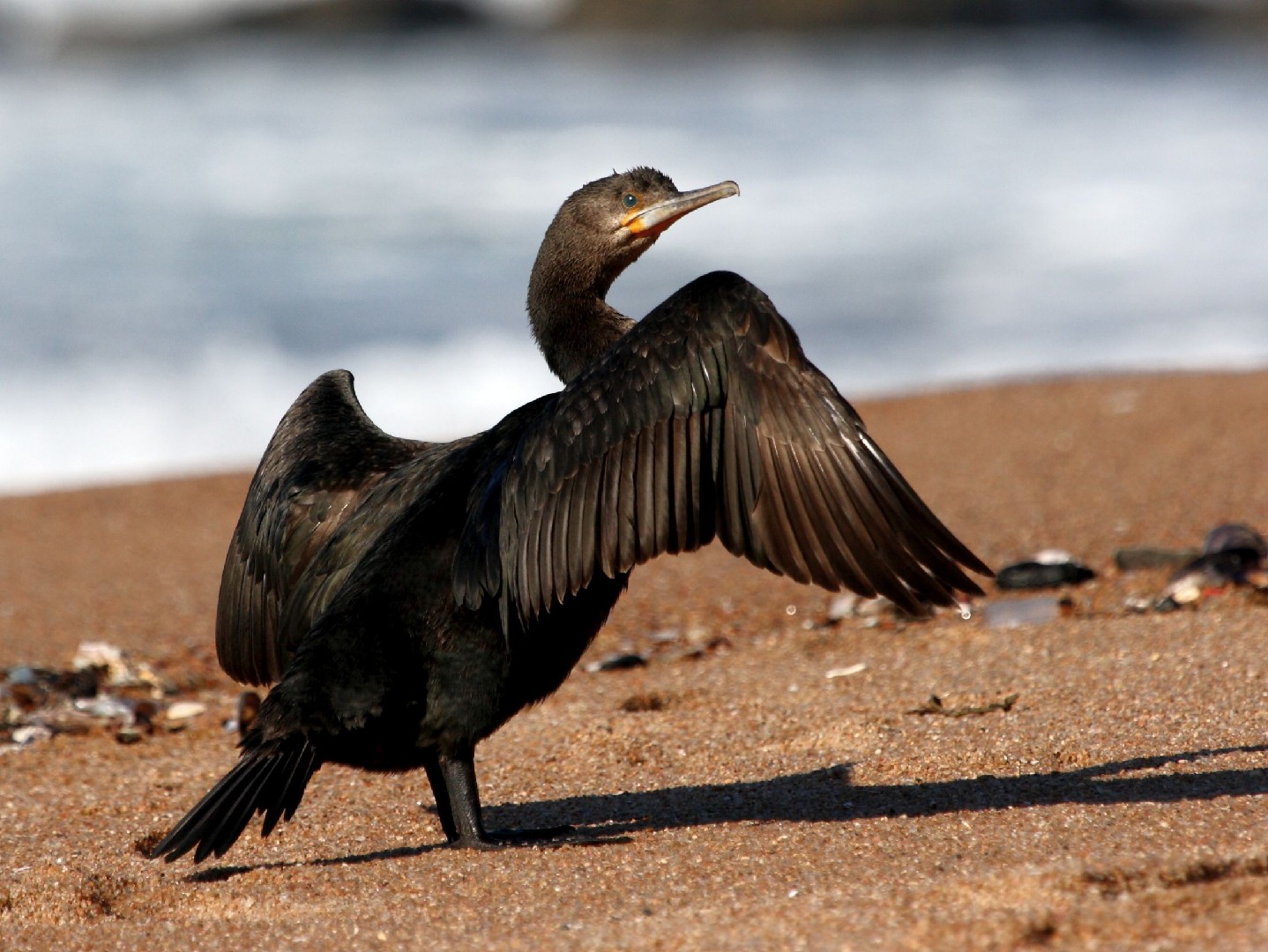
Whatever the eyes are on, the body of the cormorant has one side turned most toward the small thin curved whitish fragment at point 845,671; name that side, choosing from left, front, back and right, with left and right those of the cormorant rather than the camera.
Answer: front

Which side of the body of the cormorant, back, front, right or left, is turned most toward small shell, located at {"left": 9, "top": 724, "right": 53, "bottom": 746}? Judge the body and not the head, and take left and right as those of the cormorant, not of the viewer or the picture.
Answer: left

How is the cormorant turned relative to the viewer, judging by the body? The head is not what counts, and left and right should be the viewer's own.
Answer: facing away from the viewer and to the right of the viewer

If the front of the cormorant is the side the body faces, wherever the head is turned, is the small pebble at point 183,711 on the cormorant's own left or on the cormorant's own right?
on the cormorant's own left

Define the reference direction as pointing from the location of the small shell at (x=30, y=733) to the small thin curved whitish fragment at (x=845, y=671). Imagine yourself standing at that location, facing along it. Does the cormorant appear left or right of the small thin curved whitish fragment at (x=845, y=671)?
right

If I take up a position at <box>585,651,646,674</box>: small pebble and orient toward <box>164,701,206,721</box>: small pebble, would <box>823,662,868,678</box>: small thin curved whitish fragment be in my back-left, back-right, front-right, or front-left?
back-left
